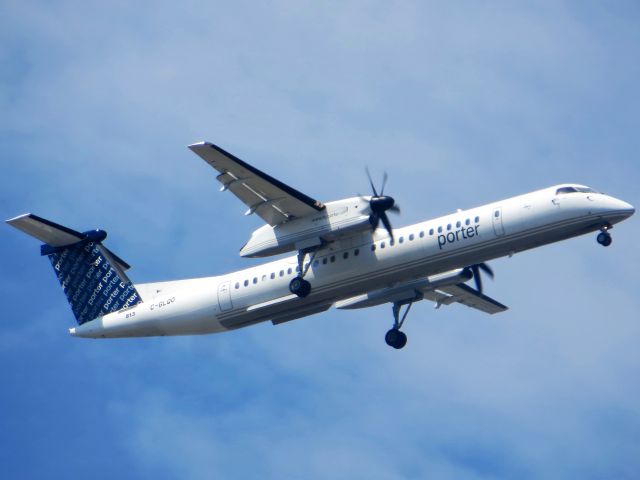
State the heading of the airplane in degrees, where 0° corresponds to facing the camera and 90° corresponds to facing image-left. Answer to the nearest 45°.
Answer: approximately 315°
